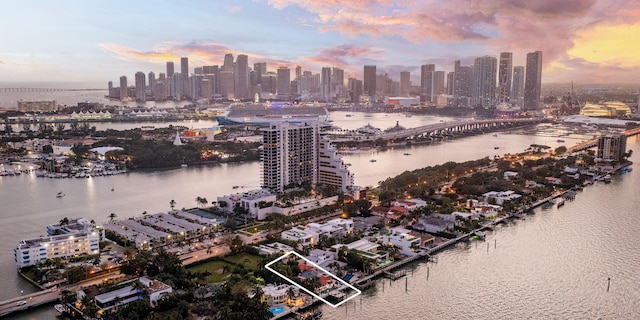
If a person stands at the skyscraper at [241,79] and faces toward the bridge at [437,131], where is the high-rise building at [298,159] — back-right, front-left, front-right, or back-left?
front-right

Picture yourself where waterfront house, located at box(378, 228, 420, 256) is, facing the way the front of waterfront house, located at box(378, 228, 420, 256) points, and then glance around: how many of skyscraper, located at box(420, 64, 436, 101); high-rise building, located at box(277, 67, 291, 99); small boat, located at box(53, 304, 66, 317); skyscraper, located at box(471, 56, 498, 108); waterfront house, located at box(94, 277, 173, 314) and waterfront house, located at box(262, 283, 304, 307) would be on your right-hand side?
3

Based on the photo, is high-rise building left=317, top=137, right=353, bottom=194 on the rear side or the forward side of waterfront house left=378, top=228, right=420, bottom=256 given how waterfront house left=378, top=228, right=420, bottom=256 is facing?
on the rear side

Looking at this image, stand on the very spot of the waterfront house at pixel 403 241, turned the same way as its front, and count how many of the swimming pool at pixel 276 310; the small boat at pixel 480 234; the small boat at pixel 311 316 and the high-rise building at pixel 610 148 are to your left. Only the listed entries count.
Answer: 2

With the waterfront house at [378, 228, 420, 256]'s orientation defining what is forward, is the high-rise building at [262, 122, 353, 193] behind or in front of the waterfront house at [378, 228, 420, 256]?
behind

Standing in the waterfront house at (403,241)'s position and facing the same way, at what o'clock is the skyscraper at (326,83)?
The skyscraper is roughly at 7 o'clock from the waterfront house.

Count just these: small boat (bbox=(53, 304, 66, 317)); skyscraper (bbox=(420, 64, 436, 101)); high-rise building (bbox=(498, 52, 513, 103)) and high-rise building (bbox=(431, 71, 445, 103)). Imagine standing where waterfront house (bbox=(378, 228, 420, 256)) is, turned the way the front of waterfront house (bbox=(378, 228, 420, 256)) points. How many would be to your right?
1

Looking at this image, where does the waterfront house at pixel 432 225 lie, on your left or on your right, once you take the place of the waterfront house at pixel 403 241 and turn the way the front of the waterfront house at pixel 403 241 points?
on your left

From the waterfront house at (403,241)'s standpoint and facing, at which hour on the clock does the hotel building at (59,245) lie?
The hotel building is roughly at 4 o'clock from the waterfront house.

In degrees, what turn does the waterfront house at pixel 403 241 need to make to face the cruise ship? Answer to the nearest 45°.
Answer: approximately 135° to its left

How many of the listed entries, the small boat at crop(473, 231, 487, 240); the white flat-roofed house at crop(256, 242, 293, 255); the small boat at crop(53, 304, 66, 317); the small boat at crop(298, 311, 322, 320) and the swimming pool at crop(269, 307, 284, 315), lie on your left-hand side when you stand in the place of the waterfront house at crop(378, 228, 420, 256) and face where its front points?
1

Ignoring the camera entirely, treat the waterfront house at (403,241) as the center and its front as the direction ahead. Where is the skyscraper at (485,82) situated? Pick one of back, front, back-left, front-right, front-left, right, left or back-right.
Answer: back-left
